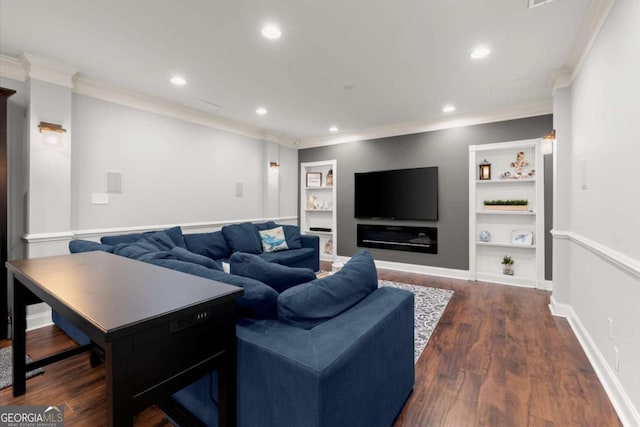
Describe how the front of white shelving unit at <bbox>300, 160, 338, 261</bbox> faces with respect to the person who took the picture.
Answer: facing the viewer and to the left of the viewer

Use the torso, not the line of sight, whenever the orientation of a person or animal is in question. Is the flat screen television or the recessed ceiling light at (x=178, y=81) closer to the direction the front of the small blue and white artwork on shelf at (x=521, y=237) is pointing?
the recessed ceiling light

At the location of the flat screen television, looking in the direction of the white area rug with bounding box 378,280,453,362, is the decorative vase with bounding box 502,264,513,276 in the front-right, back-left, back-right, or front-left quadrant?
front-left

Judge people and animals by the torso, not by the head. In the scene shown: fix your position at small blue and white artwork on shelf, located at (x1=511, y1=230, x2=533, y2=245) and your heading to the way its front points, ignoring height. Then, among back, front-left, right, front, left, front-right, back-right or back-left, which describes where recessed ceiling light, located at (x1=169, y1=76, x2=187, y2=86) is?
front-right

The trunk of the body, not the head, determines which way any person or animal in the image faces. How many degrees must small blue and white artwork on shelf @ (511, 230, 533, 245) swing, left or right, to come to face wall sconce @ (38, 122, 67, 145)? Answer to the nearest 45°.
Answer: approximately 45° to its right

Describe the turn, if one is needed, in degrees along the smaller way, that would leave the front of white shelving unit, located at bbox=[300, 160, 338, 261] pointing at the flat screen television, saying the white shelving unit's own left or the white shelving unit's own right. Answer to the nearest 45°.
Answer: approximately 90° to the white shelving unit's own left

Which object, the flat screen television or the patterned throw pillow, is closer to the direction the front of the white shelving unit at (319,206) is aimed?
the patterned throw pillow

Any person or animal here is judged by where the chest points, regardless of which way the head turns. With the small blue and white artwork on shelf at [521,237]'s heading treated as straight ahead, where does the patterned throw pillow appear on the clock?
The patterned throw pillow is roughly at 2 o'clock from the small blue and white artwork on shelf.

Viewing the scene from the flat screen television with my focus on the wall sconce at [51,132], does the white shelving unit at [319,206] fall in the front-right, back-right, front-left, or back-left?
front-right

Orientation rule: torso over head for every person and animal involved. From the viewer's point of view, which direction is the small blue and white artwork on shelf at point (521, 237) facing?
toward the camera

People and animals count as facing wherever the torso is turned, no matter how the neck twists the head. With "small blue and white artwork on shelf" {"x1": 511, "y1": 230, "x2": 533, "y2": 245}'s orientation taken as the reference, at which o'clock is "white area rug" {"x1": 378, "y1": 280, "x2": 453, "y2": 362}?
The white area rug is roughly at 1 o'clock from the small blue and white artwork on shelf.

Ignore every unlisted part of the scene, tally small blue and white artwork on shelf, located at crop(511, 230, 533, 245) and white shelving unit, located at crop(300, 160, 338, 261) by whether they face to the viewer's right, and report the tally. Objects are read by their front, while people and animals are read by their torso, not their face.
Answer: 0

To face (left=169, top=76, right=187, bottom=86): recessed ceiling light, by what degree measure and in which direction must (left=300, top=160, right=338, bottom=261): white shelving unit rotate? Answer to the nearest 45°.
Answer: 0° — it already faces it

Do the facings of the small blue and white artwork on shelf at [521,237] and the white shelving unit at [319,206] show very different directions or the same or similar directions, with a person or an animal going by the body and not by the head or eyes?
same or similar directions

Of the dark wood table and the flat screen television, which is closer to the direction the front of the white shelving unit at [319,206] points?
the dark wood table

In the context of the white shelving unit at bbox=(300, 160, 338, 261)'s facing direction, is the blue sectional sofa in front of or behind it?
in front

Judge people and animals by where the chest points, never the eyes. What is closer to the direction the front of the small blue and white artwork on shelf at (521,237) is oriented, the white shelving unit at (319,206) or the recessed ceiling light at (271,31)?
the recessed ceiling light
